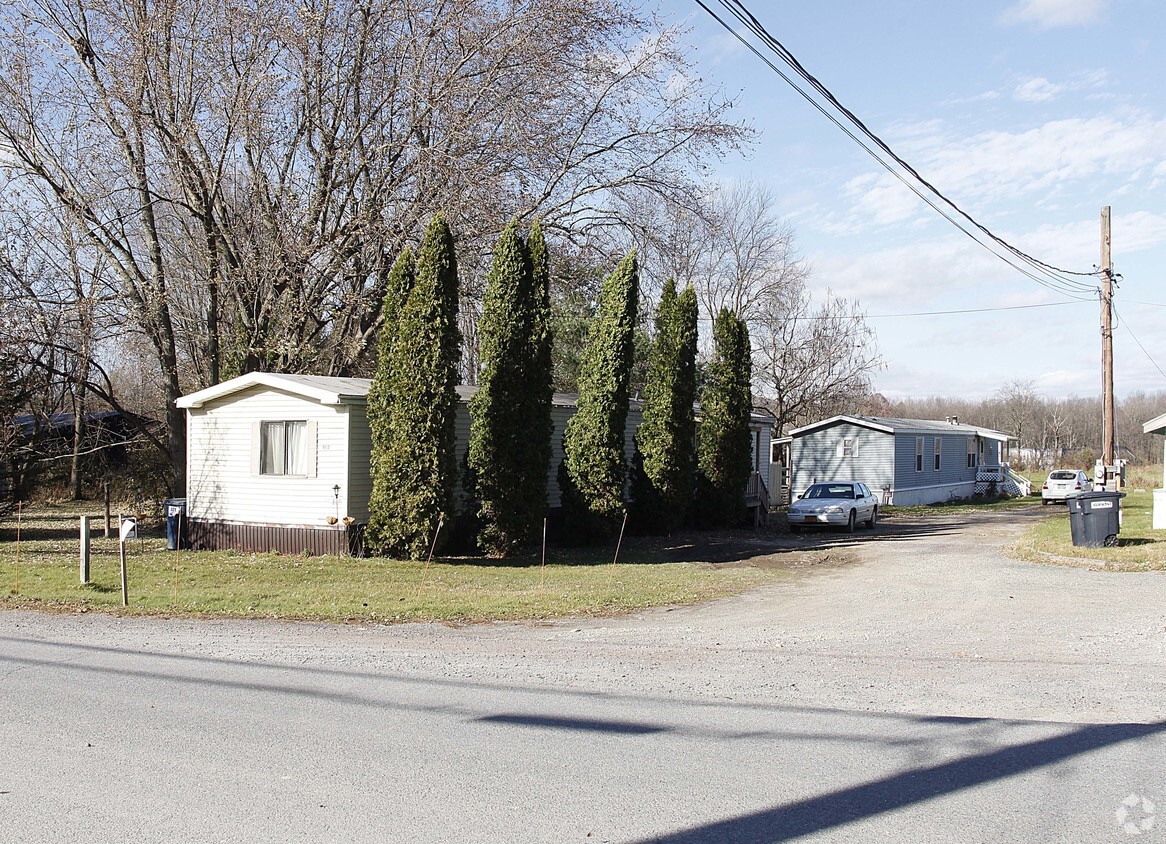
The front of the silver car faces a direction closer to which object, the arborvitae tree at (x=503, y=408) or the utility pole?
the arborvitae tree

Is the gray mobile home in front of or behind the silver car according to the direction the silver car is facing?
behind

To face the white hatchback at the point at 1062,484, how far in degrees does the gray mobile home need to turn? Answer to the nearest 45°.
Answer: approximately 45° to its left

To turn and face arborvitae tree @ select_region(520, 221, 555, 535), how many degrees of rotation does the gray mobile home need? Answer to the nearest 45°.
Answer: approximately 45° to its right

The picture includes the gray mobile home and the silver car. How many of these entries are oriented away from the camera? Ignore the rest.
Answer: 0

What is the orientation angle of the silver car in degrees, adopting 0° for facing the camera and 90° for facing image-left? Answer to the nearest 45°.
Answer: approximately 45°

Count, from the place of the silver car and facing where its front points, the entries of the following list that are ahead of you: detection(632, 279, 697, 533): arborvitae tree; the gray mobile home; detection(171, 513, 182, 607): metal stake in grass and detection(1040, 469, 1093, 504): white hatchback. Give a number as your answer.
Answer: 2

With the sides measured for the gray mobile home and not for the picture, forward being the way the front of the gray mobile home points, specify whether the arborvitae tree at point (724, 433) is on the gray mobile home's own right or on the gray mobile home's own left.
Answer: on the gray mobile home's own right

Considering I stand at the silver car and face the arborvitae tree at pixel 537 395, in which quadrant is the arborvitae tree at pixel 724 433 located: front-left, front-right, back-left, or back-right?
front-right

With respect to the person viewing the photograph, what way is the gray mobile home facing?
facing the viewer and to the right of the viewer

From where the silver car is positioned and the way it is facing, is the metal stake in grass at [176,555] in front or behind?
in front

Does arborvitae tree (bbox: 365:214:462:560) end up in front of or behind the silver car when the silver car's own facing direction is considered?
in front

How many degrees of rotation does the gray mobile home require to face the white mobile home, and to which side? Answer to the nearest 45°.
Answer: approximately 45° to its right
